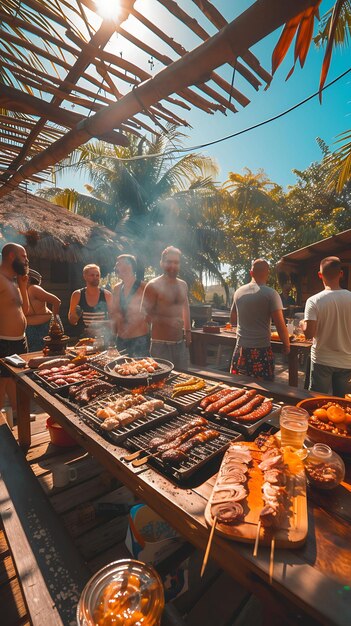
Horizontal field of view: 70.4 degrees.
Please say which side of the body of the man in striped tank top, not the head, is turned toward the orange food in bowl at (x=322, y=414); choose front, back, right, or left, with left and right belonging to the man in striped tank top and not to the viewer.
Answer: front

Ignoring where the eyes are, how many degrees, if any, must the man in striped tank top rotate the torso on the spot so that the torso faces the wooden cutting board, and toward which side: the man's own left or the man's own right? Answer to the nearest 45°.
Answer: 0° — they already face it

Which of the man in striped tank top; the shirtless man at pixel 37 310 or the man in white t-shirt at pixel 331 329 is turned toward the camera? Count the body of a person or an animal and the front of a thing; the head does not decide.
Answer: the man in striped tank top

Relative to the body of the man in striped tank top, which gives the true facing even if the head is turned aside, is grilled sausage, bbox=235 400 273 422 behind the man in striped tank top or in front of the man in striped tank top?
in front

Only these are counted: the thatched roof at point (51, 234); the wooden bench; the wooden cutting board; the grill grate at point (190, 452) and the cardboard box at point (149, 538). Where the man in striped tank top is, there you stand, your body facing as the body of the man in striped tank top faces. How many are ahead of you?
4

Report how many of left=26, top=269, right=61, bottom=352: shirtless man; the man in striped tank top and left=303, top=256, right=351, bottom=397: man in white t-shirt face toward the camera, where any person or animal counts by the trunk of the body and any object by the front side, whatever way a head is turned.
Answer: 1

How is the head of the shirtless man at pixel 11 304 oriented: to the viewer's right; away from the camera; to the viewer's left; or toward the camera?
to the viewer's right

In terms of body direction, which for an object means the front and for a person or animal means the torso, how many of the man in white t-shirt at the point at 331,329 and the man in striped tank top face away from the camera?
1

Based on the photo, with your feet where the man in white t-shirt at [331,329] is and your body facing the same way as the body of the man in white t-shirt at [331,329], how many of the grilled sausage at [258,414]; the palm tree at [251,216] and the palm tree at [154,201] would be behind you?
1

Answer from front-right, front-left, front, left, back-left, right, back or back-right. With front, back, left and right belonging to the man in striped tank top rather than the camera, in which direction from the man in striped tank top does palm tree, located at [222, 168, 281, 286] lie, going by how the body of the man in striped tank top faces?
back-left

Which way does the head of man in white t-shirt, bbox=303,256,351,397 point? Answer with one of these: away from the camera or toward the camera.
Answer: away from the camera

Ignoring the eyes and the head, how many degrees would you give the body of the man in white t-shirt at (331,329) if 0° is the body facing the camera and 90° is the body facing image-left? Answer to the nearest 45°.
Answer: approximately 180°

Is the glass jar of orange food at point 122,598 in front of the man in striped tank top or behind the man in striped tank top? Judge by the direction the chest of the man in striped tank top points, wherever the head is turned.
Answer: in front

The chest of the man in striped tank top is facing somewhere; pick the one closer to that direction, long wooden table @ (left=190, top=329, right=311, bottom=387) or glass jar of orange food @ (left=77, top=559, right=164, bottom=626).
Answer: the glass jar of orange food

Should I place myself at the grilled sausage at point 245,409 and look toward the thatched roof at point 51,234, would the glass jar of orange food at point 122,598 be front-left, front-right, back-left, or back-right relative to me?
back-left

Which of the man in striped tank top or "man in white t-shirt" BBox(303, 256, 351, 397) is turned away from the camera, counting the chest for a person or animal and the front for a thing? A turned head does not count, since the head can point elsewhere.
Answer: the man in white t-shirt
